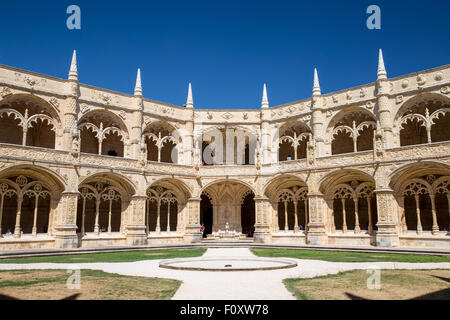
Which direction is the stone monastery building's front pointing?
toward the camera
